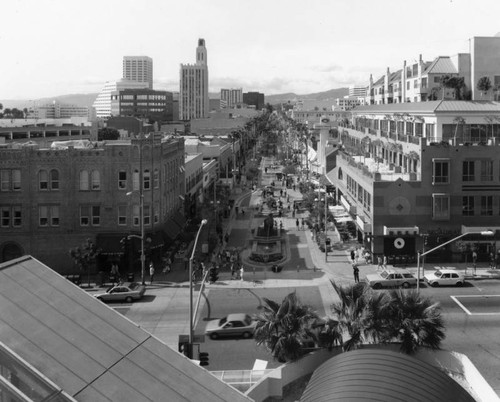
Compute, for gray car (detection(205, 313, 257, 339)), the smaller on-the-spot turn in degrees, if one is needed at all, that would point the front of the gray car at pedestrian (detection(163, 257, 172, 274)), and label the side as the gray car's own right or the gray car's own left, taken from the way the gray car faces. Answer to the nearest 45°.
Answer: approximately 90° to the gray car's own right

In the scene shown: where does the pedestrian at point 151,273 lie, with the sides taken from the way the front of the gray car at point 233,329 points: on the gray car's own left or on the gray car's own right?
on the gray car's own right

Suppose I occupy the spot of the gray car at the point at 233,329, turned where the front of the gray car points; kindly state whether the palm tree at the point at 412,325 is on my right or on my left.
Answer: on my left

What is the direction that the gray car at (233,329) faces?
to the viewer's left

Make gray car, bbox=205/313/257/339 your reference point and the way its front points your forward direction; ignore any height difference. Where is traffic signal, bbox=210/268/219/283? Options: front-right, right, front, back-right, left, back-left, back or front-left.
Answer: right

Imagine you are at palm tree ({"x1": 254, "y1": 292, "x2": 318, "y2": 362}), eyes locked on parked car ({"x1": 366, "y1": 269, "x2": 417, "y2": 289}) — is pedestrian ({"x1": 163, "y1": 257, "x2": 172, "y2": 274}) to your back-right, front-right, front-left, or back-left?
front-left

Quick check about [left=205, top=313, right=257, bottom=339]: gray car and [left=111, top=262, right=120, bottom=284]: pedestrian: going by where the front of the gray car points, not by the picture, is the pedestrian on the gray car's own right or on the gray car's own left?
on the gray car's own right

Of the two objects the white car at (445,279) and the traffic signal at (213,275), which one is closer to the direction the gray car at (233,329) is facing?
the traffic signal

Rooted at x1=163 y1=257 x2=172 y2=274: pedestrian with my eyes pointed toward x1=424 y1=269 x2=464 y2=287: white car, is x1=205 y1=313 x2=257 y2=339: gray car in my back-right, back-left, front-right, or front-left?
front-right

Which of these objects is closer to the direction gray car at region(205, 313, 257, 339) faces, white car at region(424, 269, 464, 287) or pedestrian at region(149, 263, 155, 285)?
the pedestrian
